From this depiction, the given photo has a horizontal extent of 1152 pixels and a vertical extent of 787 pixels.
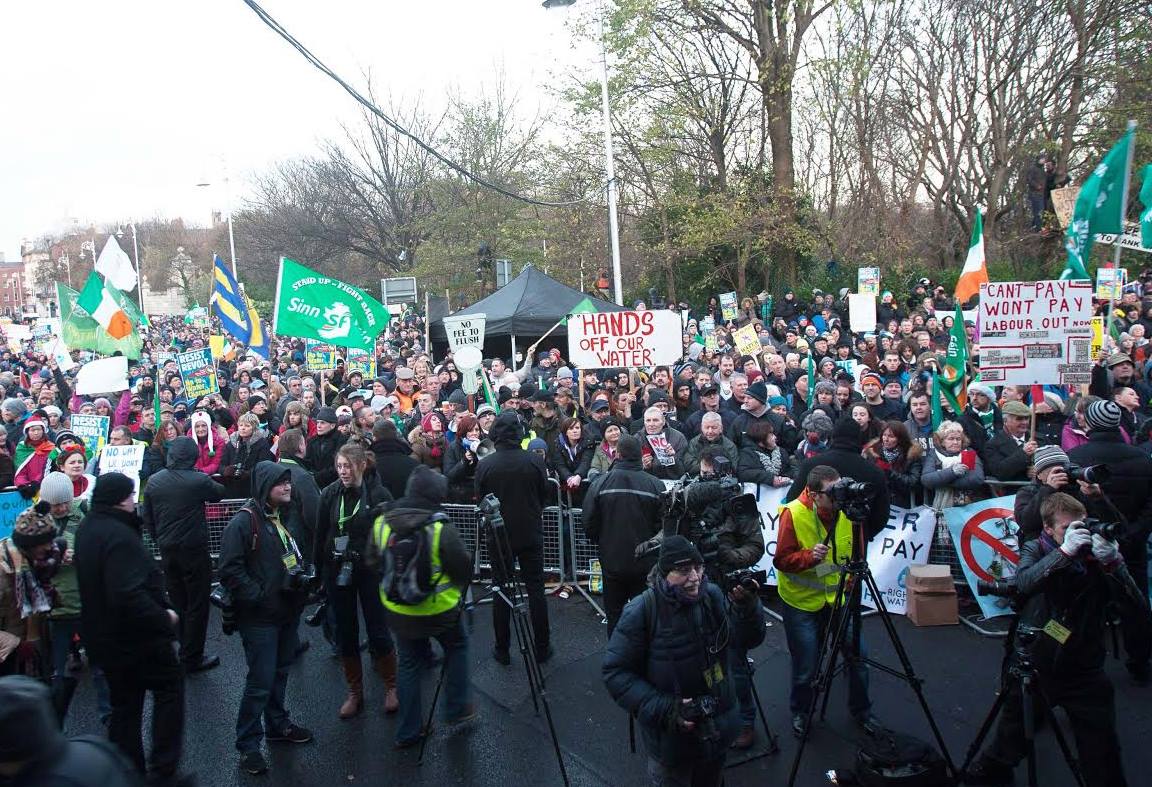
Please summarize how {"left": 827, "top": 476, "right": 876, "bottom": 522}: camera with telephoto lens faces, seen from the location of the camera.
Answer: facing to the right of the viewer

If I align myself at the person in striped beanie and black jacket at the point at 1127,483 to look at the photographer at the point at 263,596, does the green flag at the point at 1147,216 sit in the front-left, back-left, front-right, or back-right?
back-right

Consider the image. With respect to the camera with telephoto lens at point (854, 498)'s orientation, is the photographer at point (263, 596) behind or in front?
behind

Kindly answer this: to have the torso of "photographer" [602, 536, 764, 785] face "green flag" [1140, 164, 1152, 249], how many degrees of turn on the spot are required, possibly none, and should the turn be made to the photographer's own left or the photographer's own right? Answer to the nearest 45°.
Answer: approximately 90° to the photographer's own left
